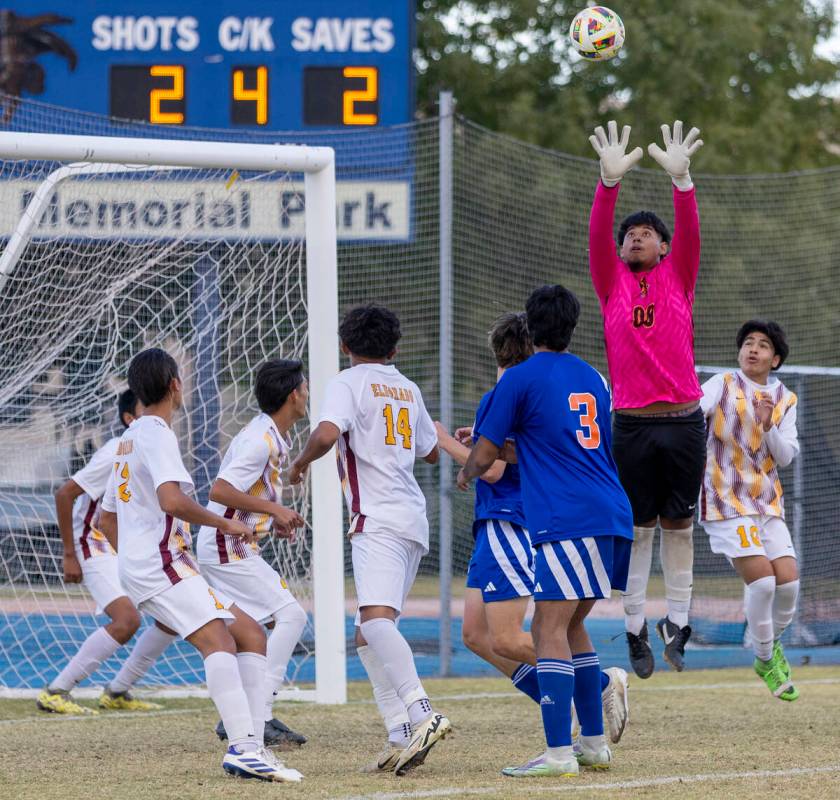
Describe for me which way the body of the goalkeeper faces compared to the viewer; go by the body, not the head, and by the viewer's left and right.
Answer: facing the viewer

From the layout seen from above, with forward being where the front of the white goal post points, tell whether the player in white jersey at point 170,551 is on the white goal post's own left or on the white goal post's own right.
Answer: on the white goal post's own right

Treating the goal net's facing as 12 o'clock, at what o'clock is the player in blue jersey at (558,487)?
The player in blue jersey is roughly at 1 o'clock from the goal net.

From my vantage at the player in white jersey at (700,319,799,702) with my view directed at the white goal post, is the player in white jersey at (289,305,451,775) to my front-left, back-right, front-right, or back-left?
front-left

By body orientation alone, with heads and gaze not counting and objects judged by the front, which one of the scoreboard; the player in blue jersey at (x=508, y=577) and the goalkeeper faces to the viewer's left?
the player in blue jersey

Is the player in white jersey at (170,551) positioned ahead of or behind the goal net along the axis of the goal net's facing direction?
ahead

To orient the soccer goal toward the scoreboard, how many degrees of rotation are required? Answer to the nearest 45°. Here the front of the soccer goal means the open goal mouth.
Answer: approximately 135° to its left

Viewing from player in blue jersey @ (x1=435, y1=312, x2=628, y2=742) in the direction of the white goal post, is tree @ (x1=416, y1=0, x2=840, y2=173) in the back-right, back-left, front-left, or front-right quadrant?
front-right

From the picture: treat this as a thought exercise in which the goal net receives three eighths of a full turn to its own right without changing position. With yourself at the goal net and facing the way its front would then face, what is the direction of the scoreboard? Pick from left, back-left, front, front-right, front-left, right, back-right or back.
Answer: right

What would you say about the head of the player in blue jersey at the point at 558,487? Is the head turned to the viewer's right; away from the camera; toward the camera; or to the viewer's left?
away from the camera

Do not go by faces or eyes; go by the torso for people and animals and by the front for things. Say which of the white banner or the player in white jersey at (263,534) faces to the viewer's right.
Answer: the player in white jersey

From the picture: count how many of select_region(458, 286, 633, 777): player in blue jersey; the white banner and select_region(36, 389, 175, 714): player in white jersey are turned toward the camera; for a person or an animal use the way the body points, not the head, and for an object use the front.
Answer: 1

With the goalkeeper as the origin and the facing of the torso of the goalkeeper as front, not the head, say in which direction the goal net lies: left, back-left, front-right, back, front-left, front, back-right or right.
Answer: back-right
